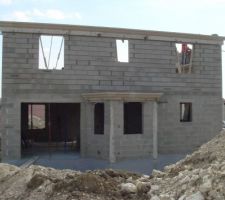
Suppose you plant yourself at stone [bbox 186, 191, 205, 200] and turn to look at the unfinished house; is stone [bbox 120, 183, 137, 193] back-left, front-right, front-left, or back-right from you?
front-left

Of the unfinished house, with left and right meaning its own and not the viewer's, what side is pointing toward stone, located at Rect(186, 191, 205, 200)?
front

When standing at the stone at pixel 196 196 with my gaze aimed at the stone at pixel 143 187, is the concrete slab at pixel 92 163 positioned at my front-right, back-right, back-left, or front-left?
front-right

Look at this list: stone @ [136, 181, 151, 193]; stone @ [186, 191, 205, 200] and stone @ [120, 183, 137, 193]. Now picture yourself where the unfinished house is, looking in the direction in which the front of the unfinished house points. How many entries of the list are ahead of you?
3

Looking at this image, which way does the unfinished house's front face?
toward the camera

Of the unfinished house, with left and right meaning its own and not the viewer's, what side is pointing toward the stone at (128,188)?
front

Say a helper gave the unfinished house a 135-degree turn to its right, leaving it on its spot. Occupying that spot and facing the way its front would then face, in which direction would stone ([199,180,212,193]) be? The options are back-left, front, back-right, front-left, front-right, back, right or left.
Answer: back-left

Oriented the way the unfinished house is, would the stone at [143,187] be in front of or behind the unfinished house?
in front
